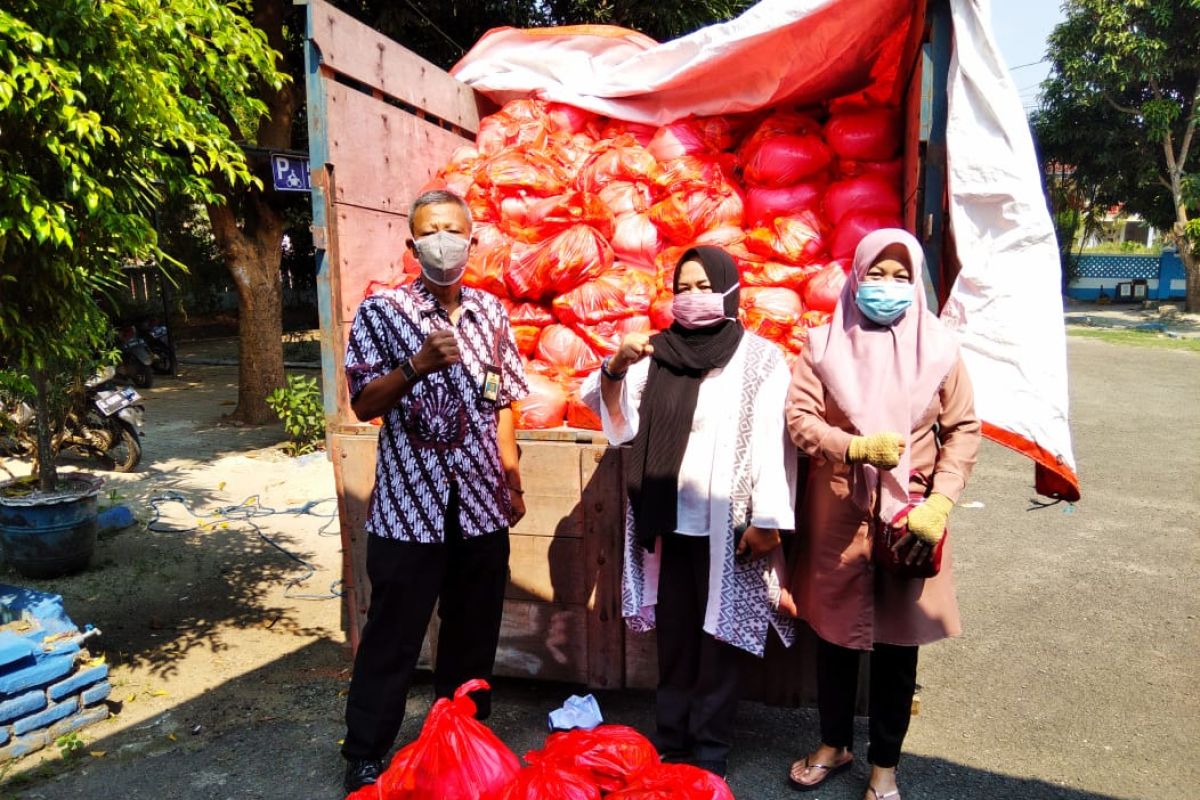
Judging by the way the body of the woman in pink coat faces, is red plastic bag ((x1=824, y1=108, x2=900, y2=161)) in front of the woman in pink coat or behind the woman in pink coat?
behind

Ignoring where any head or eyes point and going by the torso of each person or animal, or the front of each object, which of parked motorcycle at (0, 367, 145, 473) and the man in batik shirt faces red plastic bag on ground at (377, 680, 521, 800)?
the man in batik shirt

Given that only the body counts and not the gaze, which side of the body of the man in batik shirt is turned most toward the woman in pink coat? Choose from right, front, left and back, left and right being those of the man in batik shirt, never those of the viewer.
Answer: left

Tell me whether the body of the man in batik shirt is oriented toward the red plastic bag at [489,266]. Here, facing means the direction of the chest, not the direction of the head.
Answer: no

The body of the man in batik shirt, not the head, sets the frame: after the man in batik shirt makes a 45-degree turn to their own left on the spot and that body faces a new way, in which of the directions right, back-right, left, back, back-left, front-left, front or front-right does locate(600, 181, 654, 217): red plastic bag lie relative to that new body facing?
left

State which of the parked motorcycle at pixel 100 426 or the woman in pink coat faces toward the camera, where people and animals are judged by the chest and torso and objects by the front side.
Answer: the woman in pink coat

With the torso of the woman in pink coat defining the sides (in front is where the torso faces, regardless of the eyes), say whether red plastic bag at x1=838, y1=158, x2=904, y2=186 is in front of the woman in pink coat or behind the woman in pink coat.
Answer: behind

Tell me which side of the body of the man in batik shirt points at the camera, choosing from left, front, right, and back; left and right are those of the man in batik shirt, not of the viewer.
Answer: front

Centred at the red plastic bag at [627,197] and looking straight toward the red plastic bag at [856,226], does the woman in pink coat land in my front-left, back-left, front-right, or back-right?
front-right

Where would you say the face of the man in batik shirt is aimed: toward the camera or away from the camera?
toward the camera

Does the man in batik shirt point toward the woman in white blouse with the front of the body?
no

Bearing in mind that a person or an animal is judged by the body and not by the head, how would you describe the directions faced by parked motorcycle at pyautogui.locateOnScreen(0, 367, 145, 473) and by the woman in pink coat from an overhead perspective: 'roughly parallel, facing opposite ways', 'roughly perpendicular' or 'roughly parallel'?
roughly perpendicular

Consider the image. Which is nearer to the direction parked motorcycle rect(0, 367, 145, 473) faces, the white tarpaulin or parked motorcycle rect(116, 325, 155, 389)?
the parked motorcycle

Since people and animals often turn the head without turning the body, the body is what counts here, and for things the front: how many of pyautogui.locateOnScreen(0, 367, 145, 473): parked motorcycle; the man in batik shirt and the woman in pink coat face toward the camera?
2

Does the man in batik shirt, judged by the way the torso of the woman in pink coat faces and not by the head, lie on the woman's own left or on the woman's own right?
on the woman's own right

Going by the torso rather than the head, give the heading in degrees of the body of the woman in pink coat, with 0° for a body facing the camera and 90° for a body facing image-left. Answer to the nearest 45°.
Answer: approximately 0°

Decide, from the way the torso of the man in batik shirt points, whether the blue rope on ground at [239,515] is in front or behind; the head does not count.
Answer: behind

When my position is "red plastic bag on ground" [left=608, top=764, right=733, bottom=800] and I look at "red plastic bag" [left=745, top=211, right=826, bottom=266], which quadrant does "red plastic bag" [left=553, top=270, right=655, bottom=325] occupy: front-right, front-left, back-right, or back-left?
front-left
